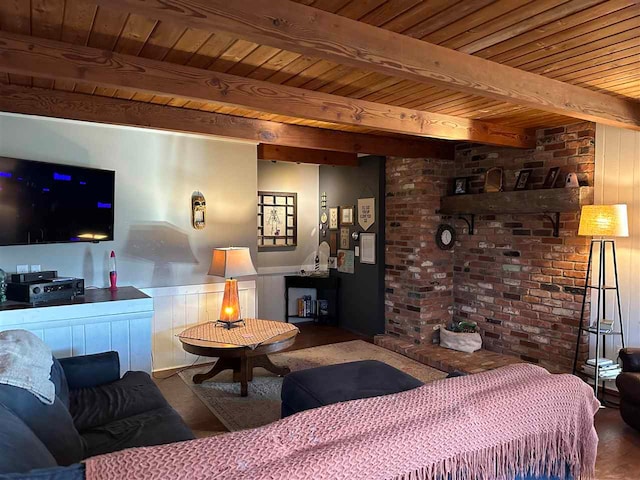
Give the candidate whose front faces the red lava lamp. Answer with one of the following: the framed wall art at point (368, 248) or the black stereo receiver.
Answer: the framed wall art

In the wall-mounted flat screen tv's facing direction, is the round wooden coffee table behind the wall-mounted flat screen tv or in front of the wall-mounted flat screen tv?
in front

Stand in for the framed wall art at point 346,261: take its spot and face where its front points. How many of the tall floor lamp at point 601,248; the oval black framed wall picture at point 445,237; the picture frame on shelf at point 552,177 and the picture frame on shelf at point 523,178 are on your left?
4

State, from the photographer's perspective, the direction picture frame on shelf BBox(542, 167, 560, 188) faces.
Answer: facing the viewer and to the left of the viewer

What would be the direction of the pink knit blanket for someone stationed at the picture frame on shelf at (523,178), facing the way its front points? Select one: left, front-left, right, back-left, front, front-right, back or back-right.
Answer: front-left

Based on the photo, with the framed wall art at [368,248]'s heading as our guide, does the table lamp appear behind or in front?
in front

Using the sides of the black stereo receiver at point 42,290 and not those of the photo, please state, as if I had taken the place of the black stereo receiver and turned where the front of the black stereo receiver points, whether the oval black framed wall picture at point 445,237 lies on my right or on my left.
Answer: on my left

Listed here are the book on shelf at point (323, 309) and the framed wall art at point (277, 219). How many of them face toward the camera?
2

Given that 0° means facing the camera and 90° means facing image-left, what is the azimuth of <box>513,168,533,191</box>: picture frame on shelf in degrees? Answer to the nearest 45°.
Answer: approximately 45°

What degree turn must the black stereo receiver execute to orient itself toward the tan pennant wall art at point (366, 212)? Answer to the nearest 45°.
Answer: approximately 45° to its left

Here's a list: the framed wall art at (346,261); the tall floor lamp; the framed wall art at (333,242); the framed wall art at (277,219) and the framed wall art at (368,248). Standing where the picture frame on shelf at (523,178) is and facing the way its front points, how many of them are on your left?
1

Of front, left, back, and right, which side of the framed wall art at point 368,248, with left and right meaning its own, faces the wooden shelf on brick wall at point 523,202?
left
